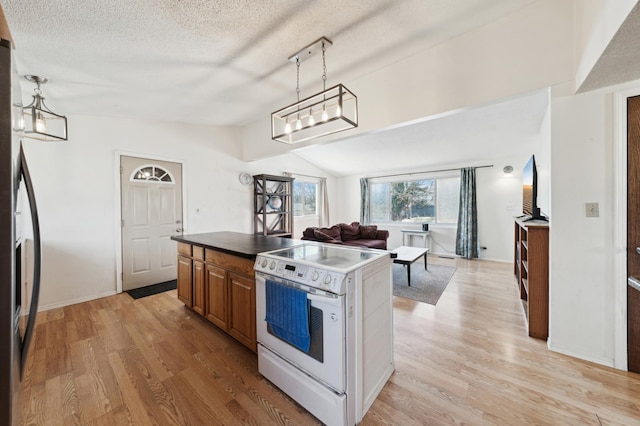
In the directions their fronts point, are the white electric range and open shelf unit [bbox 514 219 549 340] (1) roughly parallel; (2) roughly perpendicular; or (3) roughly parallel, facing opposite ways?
roughly perpendicular

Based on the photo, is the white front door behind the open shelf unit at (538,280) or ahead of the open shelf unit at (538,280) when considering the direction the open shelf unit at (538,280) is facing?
ahead

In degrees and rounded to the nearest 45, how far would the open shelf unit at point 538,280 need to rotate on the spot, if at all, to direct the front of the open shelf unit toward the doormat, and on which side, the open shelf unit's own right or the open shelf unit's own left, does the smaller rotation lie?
approximately 45° to the open shelf unit's own left

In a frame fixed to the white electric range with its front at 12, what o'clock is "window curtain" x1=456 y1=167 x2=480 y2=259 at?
The window curtain is roughly at 6 o'clock from the white electric range.

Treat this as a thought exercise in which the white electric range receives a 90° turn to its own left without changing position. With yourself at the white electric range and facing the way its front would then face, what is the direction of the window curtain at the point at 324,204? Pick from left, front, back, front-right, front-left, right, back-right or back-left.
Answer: back-left

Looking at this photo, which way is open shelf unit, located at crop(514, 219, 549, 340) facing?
to the viewer's left

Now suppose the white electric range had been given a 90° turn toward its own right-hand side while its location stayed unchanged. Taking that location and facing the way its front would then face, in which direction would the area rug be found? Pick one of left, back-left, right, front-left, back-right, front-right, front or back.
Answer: right

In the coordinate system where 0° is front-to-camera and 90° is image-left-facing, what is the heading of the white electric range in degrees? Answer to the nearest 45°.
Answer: approximately 45°

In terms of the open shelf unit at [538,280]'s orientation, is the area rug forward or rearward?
forward

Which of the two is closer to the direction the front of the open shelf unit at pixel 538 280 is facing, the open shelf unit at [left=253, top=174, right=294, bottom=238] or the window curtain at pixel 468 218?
the open shelf unit

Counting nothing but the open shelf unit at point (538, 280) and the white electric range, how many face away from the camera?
0

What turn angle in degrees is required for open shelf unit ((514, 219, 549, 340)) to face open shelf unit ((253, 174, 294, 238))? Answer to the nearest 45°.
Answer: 0° — it already faces it

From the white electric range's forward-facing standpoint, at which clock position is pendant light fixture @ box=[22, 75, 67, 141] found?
The pendant light fixture is roughly at 2 o'clock from the white electric range.

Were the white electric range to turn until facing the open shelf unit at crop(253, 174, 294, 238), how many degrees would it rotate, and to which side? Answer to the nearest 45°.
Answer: approximately 135° to its right
